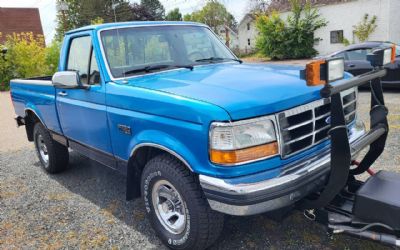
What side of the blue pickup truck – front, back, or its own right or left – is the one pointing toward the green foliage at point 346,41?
left

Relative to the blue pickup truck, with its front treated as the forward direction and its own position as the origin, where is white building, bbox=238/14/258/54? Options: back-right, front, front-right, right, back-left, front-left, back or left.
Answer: back-left

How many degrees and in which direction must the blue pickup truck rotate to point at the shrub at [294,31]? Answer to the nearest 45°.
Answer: approximately 135° to its left

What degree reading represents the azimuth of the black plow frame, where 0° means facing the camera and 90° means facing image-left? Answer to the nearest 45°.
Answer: approximately 315°

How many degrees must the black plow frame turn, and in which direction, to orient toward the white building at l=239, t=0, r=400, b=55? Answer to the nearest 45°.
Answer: approximately 135° to its left

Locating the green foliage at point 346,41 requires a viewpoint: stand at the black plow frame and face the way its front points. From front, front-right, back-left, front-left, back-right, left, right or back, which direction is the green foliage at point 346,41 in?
back-left

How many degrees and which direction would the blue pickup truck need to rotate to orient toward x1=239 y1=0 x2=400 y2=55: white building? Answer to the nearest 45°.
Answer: approximately 90° to its left

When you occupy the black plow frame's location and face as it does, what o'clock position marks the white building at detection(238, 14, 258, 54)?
The white building is roughly at 7 o'clock from the black plow frame.

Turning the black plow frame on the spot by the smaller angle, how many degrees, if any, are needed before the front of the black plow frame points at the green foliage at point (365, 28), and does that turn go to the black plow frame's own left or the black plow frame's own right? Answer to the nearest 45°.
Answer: approximately 135° to the black plow frame's own left

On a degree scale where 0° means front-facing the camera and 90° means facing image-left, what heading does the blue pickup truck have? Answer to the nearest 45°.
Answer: approximately 315°

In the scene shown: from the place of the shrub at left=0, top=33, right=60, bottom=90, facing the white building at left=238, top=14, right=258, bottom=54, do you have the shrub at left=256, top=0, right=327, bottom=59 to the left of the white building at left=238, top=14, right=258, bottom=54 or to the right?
right
